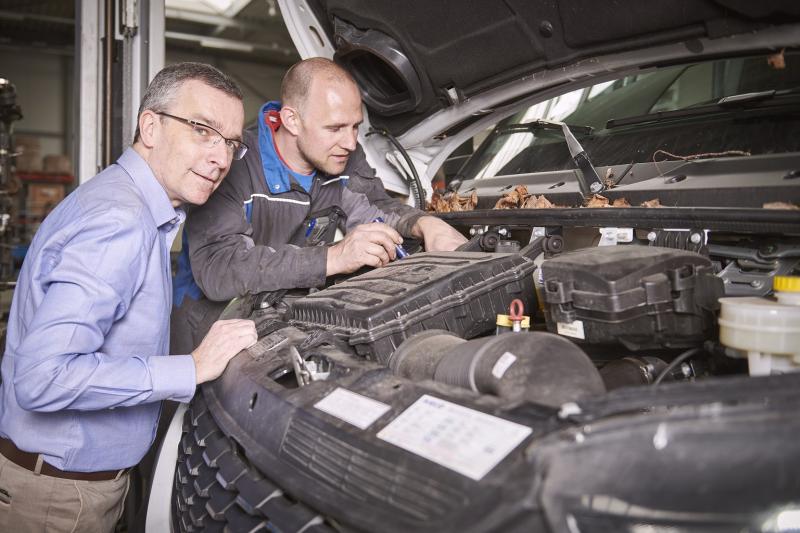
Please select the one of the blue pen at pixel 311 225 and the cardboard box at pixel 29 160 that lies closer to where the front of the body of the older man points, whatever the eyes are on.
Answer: the blue pen

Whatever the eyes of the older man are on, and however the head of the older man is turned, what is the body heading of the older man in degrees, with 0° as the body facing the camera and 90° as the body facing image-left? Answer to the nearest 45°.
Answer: approximately 270°

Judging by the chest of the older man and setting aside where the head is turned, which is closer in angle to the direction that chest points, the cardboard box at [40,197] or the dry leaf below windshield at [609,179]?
the dry leaf below windshield

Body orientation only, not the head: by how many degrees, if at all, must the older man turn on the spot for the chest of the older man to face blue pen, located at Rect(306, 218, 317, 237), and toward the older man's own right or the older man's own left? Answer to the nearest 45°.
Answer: approximately 45° to the older man's own left

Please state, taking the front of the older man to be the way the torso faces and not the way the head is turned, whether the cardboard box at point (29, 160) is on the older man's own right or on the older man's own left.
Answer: on the older man's own left

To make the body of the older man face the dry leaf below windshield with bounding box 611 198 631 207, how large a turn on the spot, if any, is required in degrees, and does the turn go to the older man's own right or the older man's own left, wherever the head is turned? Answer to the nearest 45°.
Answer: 0° — they already face it

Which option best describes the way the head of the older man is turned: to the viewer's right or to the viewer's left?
to the viewer's right
